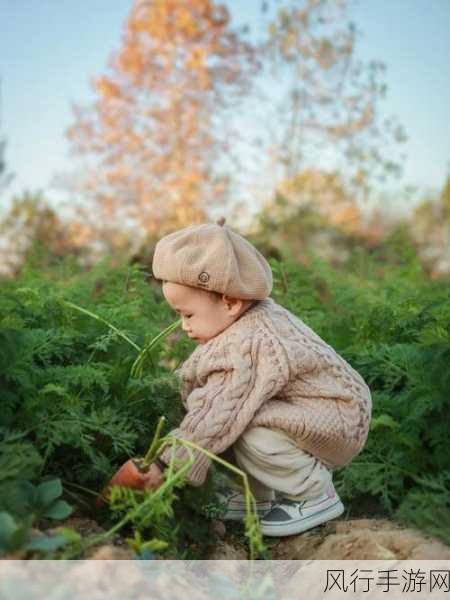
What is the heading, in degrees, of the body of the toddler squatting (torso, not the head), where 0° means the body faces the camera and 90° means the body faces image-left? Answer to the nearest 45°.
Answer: approximately 90°

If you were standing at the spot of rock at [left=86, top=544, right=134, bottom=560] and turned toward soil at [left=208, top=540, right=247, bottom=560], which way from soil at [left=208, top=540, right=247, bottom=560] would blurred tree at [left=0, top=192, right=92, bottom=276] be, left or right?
left

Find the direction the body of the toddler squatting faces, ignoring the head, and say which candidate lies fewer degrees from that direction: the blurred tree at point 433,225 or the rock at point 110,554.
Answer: the rock

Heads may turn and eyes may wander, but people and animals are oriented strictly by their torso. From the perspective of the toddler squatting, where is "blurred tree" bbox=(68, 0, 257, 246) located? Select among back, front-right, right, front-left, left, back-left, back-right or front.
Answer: right

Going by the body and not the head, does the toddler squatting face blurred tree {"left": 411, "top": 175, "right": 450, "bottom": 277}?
no

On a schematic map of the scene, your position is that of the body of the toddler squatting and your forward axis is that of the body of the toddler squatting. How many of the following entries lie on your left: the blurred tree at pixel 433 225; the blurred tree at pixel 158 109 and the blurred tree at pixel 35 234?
0

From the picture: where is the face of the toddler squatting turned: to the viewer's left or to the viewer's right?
to the viewer's left

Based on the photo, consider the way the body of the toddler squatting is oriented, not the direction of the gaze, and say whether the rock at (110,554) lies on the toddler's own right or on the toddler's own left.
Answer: on the toddler's own left
